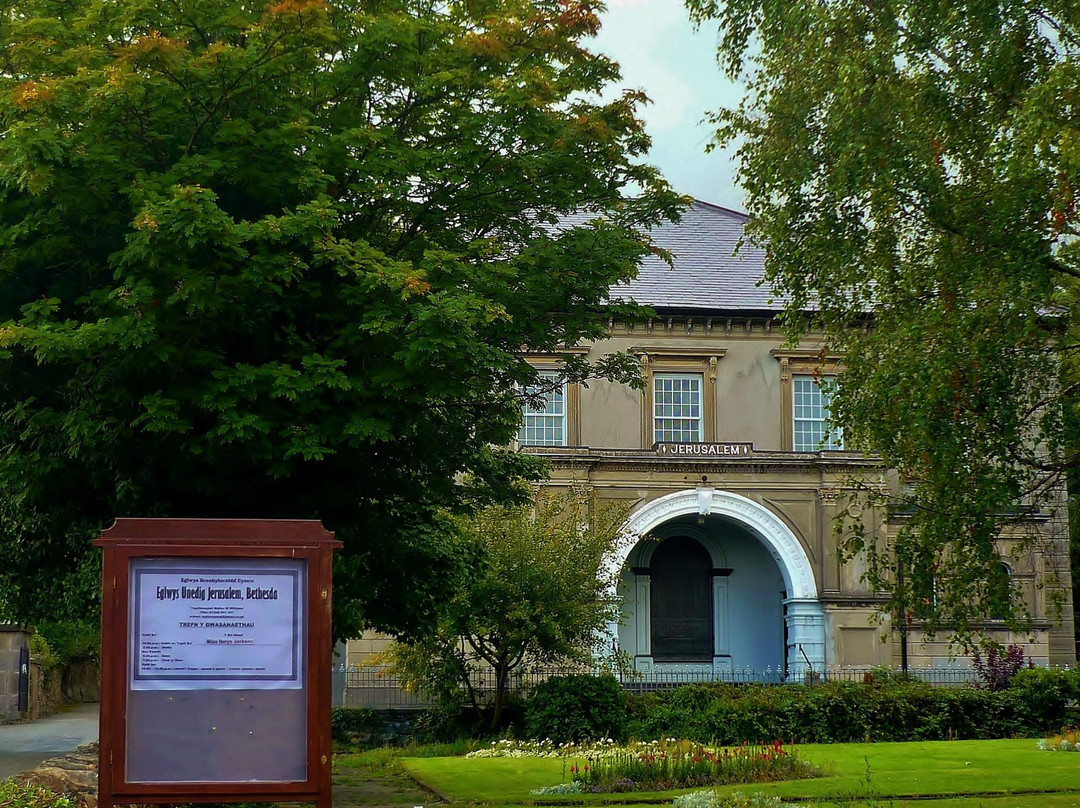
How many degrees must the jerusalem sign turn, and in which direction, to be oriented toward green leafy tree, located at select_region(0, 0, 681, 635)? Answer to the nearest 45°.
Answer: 0° — it already faces it

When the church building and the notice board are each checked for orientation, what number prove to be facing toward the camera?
2

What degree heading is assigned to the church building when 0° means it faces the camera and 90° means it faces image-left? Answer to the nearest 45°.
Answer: approximately 0°

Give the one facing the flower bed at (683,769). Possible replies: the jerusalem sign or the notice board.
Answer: the jerusalem sign

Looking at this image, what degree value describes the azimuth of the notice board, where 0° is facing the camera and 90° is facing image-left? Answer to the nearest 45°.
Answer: approximately 0°
